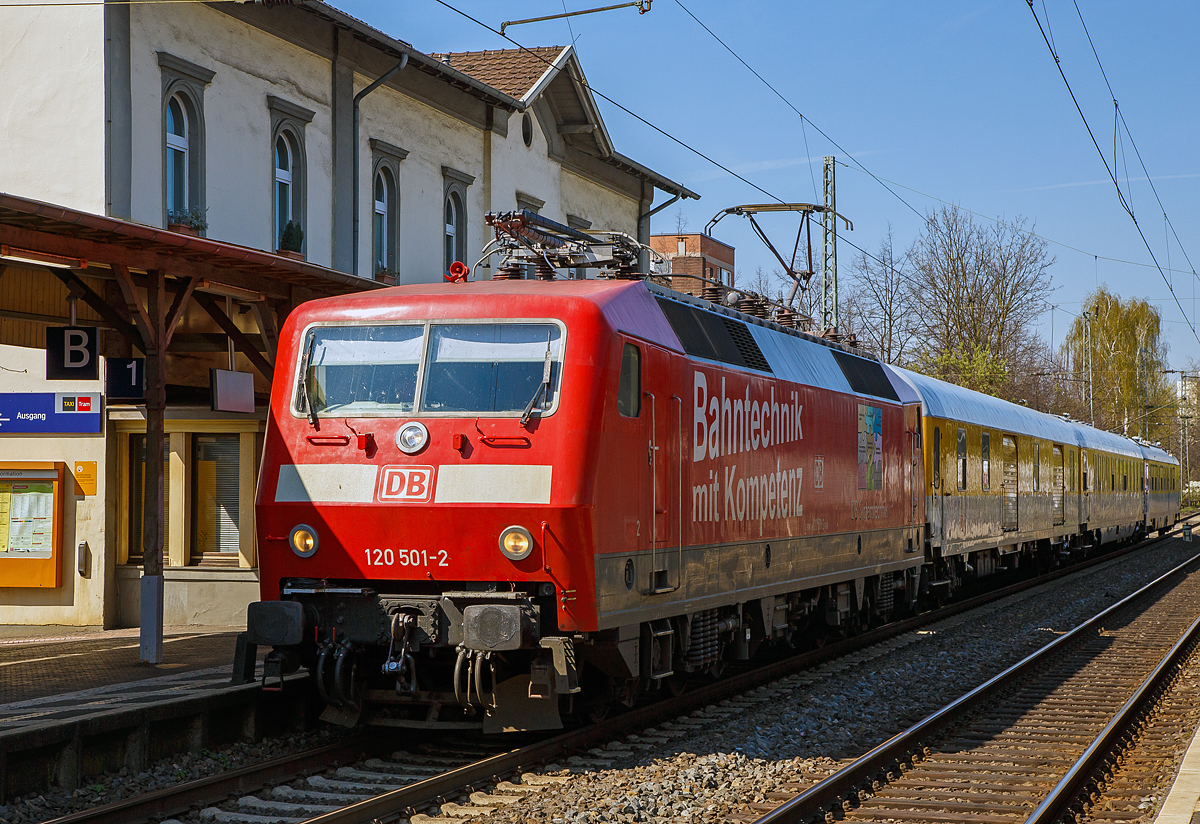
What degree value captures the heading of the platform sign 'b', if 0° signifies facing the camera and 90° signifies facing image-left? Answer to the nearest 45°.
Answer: approximately 0°

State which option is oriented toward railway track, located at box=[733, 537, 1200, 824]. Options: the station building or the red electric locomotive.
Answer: the station building

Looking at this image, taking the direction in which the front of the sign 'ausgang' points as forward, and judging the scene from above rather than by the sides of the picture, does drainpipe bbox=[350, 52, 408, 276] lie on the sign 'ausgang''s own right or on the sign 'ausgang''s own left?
on the sign 'ausgang''s own left

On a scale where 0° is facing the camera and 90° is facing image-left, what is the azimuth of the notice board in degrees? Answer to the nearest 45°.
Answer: approximately 0°

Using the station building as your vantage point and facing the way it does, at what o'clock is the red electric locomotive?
The red electric locomotive is roughly at 1 o'clock from the station building.
